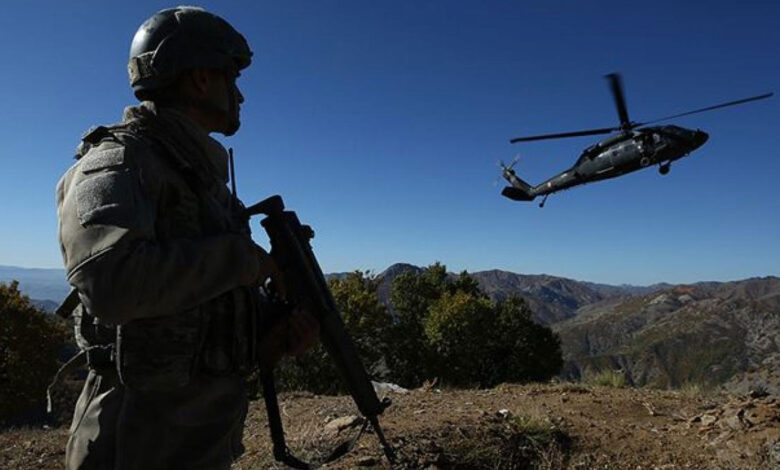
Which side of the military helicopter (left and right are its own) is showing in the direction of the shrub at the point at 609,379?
right

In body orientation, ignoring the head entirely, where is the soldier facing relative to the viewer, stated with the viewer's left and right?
facing to the right of the viewer

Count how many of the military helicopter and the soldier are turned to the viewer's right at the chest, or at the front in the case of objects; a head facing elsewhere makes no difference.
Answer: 2

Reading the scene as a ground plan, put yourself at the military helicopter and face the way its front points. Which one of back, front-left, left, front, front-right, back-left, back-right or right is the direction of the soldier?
right

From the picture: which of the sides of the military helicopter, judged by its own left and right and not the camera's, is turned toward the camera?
right

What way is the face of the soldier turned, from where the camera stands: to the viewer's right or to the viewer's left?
to the viewer's right

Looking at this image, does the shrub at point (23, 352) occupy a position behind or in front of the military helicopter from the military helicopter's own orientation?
behind
